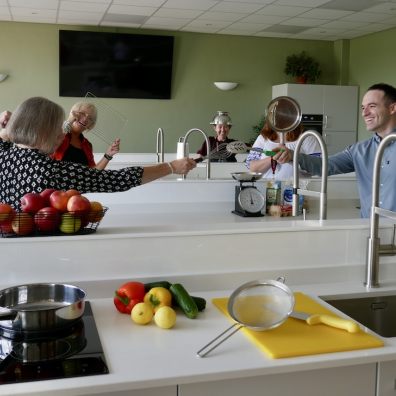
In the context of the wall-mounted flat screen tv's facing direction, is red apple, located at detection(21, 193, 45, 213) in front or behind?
in front

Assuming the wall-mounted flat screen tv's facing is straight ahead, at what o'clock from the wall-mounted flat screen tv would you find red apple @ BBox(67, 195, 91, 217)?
The red apple is roughly at 12 o'clock from the wall-mounted flat screen tv.

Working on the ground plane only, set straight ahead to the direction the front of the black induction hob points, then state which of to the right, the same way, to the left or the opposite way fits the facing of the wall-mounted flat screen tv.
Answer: the same way

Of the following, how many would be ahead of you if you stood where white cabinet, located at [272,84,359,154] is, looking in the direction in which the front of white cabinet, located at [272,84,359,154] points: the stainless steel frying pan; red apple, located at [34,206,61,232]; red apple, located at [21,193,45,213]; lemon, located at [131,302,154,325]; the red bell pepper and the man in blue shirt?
6

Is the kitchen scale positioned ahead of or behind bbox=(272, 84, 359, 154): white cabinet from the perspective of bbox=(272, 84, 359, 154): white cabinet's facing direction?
ahead

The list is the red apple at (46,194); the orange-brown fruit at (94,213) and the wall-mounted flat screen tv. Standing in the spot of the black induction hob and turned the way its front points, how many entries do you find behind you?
3

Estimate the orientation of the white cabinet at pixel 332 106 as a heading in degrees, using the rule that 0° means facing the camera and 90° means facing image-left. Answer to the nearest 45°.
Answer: approximately 0°

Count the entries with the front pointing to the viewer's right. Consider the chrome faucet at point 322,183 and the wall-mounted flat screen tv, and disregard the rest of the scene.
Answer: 0

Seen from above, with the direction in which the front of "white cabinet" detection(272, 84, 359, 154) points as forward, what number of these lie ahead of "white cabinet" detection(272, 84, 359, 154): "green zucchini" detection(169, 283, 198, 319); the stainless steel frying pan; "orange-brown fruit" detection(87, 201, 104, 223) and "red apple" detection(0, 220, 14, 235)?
4

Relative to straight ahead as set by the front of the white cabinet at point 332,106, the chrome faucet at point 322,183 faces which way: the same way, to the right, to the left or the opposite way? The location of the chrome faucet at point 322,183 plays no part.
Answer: to the right

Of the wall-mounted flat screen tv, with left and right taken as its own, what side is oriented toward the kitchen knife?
front

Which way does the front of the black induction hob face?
toward the camera

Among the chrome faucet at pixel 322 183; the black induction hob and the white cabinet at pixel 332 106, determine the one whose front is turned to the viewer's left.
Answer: the chrome faucet

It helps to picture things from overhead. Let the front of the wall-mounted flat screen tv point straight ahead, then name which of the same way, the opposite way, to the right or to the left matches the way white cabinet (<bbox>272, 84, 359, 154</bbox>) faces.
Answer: the same way

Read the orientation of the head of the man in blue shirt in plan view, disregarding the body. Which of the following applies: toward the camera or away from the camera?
toward the camera

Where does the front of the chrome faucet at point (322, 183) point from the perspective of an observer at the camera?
facing to the left of the viewer

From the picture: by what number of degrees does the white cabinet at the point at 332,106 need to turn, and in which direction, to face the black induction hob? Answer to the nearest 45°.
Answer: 0° — it already faces it
